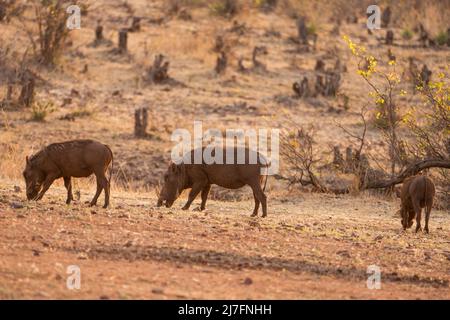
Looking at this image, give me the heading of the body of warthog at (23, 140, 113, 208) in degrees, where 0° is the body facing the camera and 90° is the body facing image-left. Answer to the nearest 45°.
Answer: approximately 90°

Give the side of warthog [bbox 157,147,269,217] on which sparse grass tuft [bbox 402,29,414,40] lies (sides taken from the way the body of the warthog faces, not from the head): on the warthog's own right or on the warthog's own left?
on the warthog's own right

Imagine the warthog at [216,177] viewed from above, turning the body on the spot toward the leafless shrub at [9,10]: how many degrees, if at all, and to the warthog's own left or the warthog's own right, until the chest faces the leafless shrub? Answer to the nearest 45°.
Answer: approximately 45° to the warthog's own right

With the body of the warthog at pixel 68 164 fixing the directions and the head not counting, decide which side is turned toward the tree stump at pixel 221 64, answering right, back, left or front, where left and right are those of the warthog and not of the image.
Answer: right

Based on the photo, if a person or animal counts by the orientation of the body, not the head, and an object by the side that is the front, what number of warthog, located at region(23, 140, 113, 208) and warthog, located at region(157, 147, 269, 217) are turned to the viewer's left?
2

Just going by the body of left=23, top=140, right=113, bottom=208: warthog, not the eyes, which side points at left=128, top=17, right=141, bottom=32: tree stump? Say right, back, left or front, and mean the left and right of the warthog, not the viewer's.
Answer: right

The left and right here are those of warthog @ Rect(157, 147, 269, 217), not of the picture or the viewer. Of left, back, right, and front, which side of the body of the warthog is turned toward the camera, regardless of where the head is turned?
left

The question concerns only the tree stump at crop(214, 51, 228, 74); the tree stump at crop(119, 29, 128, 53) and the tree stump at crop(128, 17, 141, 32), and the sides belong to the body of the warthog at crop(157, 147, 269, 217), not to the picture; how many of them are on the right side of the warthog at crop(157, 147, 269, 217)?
3

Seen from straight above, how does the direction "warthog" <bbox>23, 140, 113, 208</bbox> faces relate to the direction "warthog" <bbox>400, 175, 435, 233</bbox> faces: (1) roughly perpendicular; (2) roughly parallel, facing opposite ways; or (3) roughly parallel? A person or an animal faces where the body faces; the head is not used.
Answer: roughly perpendicular
